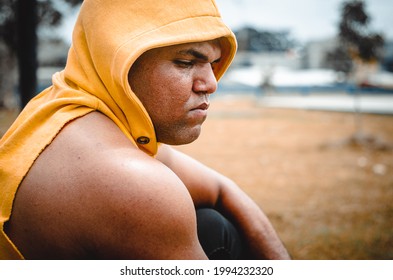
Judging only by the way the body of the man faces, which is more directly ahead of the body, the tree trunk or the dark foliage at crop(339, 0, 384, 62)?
the dark foliage

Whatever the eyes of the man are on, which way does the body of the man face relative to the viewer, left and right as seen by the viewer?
facing to the right of the viewer
